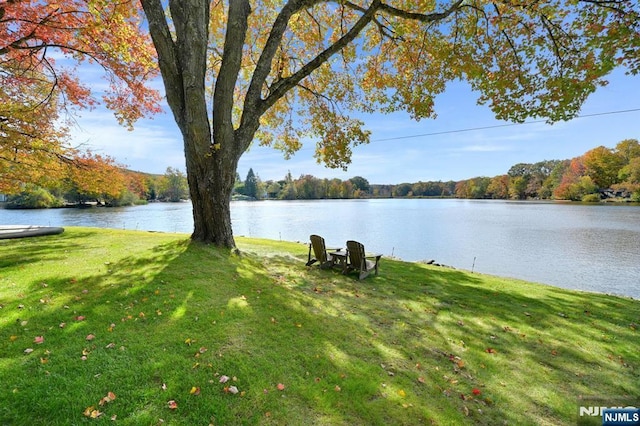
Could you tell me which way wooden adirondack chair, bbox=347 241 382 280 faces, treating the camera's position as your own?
facing away from the viewer and to the right of the viewer
